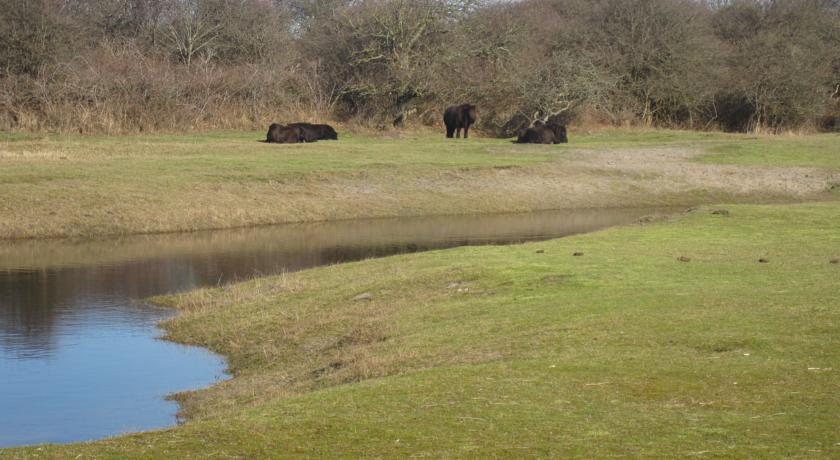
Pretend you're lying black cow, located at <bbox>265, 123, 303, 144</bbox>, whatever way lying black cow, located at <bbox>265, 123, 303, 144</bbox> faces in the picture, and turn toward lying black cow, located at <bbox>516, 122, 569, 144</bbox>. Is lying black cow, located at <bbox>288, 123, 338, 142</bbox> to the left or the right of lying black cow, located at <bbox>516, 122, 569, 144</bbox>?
left

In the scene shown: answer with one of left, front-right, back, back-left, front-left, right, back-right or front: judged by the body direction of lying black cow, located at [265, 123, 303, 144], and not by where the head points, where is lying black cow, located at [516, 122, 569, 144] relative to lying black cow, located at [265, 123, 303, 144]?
back

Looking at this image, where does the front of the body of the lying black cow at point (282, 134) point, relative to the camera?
to the viewer's left
